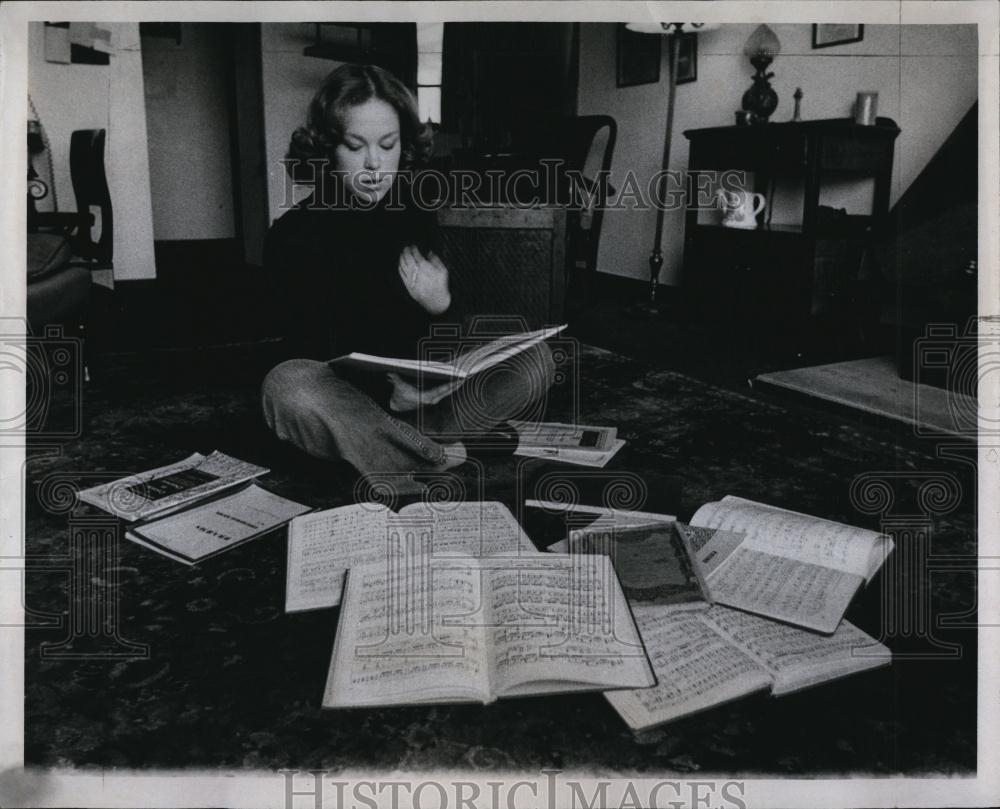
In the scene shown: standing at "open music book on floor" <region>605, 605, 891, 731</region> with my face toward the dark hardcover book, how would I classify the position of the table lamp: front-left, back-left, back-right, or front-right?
front-right

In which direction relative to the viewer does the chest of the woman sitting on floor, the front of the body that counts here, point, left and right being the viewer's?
facing the viewer and to the right of the viewer

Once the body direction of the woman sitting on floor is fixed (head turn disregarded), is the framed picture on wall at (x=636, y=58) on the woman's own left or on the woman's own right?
on the woman's own left

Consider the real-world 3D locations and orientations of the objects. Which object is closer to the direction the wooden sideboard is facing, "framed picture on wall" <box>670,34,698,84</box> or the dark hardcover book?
the dark hardcover book

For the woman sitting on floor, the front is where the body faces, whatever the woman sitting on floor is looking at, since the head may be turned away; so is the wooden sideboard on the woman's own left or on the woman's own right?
on the woman's own left

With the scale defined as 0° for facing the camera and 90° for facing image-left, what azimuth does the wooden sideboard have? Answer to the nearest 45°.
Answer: approximately 45°

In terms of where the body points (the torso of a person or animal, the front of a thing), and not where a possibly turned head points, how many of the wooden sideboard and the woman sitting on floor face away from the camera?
0
